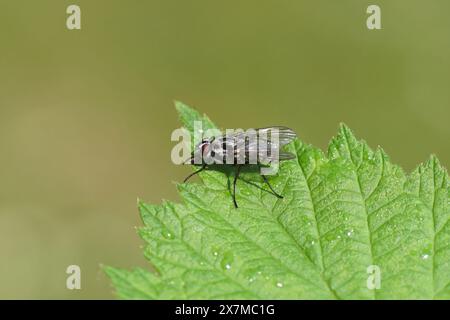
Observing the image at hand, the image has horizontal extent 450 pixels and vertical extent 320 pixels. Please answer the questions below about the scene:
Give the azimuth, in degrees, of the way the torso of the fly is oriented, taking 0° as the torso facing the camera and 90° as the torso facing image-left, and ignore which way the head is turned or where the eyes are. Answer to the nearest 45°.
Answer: approximately 90°

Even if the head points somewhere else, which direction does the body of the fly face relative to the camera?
to the viewer's left
